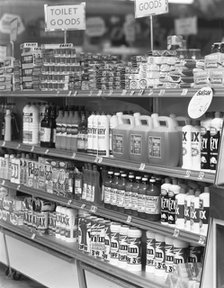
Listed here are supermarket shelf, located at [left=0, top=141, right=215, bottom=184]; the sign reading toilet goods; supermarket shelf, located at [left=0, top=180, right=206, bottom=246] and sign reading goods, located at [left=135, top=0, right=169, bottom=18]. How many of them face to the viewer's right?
0

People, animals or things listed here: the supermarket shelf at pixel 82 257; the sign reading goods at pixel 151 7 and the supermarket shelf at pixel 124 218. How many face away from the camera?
0

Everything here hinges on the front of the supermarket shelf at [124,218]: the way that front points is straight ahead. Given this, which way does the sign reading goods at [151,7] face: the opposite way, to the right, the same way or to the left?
the same way

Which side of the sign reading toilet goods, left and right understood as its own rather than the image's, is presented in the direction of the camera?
front

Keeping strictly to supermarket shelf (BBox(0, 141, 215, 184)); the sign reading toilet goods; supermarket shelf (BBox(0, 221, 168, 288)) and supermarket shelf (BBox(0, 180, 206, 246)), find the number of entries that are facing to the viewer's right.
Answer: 0

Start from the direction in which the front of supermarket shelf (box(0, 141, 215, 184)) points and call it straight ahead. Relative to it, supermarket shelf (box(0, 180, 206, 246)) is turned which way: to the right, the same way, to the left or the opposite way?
the same way

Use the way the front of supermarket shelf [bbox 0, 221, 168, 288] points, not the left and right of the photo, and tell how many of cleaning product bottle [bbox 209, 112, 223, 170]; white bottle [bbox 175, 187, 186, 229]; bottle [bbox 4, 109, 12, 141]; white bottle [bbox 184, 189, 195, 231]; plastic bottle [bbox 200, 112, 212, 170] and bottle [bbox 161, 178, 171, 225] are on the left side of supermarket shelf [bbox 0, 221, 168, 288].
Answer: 5

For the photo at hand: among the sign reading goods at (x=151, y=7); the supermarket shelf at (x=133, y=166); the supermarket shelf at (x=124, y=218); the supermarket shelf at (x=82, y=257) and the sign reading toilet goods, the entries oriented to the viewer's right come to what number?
0

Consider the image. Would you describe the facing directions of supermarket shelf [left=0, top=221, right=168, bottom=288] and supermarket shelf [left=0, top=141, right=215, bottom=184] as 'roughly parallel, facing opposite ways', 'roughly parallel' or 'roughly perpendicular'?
roughly parallel

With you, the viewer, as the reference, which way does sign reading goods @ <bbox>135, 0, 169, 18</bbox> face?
facing the viewer and to the left of the viewer

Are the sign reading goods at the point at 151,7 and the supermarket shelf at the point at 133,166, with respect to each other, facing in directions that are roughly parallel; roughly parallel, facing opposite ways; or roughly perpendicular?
roughly parallel

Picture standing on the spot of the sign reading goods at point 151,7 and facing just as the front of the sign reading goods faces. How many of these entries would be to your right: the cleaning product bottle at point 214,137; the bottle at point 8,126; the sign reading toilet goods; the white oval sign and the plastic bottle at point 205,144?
2
